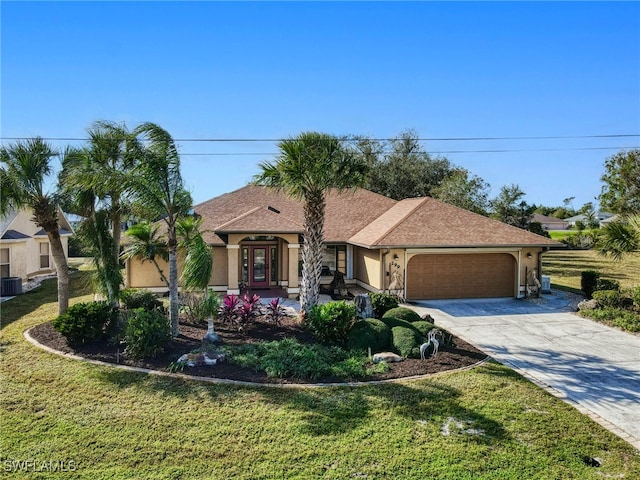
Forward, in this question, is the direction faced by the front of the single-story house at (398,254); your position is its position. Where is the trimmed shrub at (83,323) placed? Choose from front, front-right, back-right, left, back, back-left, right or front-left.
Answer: front-right

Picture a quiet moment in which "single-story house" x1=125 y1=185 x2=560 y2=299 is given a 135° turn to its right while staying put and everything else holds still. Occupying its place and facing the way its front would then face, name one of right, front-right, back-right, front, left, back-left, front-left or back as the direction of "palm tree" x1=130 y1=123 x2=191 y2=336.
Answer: left

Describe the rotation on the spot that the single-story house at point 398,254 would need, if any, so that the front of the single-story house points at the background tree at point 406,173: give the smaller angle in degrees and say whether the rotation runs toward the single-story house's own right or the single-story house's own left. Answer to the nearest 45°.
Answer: approximately 180°

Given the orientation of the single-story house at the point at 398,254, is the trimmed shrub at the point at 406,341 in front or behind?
in front

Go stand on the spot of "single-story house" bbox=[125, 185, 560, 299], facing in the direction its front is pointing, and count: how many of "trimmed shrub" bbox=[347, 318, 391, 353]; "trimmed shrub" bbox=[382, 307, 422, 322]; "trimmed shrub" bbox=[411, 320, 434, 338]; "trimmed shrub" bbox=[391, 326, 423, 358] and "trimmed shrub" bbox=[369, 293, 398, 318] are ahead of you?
5

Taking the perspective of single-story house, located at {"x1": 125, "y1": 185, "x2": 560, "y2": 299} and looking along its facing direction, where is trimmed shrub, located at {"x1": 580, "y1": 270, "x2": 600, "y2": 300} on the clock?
The trimmed shrub is roughly at 9 o'clock from the single-story house.

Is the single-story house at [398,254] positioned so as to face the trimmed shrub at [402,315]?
yes

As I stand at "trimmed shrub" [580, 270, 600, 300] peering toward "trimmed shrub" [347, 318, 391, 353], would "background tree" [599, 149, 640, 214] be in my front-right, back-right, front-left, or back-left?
back-right

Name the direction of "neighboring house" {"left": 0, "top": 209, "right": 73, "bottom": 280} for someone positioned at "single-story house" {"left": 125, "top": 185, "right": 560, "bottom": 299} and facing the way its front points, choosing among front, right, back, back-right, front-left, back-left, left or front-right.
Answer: right

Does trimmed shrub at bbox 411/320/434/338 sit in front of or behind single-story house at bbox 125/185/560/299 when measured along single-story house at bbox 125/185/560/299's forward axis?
in front

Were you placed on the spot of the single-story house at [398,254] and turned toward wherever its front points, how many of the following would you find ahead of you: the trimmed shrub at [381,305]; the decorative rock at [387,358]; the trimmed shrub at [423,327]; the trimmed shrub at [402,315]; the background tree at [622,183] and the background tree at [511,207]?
4

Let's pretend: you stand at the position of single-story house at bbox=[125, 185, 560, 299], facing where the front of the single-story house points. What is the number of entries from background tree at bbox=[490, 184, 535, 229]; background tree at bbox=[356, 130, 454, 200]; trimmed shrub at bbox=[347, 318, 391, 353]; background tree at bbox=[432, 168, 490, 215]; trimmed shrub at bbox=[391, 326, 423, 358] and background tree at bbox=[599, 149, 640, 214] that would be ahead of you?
2

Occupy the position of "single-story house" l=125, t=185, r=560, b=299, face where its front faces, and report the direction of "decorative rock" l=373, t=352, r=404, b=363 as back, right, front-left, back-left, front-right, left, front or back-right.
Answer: front

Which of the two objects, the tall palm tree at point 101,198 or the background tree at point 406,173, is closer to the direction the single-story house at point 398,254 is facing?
the tall palm tree

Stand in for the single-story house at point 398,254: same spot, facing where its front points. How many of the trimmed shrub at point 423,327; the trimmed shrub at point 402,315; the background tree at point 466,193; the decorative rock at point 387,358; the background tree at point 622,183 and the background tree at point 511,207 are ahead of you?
3

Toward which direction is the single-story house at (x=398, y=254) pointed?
toward the camera
